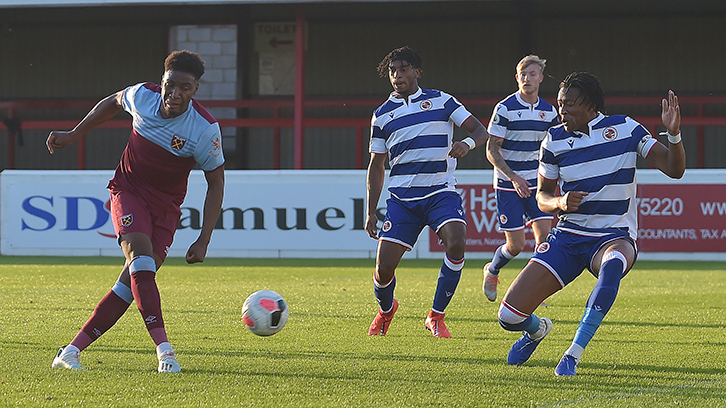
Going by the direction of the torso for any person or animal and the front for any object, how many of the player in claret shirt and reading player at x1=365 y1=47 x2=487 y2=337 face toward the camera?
2

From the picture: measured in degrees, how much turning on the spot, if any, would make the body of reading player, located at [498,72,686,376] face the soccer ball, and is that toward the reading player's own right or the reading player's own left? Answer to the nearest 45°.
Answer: approximately 45° to the reading player's own right

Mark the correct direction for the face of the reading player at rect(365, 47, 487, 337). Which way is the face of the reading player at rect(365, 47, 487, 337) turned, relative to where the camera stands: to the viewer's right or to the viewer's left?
to the viewer's left

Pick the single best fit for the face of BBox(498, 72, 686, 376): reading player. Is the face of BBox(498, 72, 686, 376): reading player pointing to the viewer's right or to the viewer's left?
to the viewer's left

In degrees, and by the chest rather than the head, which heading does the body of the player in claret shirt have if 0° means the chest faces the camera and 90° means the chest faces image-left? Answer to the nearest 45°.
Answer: approximately 0°

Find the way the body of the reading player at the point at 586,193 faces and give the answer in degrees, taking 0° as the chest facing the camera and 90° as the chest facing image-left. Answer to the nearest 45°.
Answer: approximately 45°

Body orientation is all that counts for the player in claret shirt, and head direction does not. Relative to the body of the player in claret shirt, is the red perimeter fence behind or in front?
behind

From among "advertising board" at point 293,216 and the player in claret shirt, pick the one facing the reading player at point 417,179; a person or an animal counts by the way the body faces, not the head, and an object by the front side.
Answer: the advertising board

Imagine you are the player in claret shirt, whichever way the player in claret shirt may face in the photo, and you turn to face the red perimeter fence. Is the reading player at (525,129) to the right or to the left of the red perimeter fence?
right

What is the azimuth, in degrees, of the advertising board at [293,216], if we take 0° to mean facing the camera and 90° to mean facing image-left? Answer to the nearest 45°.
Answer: approximately 0°

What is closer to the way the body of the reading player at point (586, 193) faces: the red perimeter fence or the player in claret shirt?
the player in claret shirt
